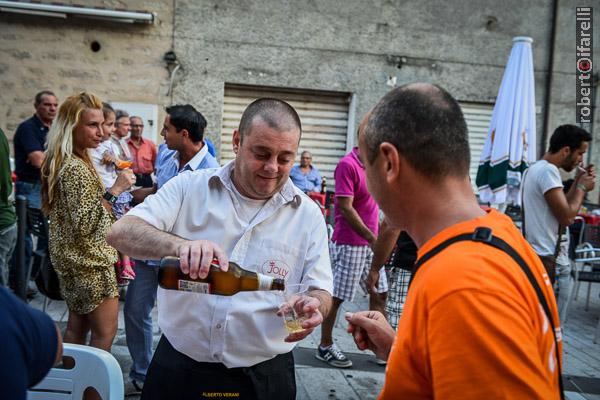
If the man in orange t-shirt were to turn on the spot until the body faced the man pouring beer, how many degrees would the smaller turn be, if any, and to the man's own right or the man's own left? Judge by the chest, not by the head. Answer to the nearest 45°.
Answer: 0° — they already face them

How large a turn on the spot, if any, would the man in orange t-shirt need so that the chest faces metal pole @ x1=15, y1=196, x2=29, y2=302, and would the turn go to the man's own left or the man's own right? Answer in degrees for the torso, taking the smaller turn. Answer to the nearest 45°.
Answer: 0° — they already face it

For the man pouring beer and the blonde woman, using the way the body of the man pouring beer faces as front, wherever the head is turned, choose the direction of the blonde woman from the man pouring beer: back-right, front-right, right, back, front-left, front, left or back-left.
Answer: back-right

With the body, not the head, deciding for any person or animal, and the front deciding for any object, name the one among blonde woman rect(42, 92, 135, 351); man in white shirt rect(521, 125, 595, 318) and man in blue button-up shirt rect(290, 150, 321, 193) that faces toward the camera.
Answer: the man in blue button-up shirt

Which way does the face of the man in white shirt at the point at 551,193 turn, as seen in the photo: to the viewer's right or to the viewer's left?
to the viewer's right

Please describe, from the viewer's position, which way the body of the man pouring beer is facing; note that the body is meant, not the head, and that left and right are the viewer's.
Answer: facing the viewer

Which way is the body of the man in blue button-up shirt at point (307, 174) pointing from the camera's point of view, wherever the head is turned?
toward the camera

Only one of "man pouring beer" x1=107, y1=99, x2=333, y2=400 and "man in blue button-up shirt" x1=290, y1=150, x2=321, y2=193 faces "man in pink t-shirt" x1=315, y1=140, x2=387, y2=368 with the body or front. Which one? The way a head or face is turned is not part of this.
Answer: the man in blue button-up shirt

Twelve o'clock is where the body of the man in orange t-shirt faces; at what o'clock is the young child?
The young child is roughly at 12 o'clock from the man in orange t-shirt.
